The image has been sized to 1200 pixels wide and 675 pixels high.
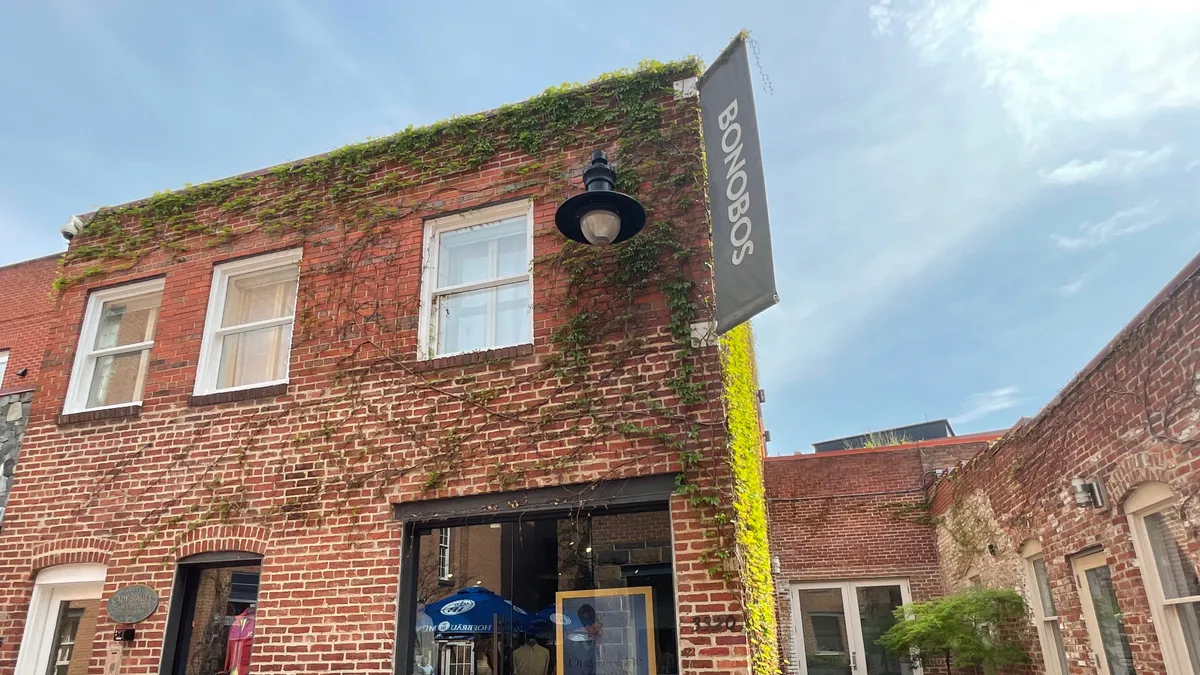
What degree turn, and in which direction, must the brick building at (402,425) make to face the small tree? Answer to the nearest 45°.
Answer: approximately 135° to its left

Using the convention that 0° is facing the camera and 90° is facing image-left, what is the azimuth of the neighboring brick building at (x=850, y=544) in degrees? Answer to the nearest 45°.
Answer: approximately 0°

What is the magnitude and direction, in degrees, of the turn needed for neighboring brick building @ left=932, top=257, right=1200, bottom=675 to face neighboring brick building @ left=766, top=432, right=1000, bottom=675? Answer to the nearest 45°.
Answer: approximately 90° to its right

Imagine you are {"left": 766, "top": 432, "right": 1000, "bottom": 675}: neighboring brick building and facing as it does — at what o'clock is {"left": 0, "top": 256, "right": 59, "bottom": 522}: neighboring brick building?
{"left": 0, "top": 256, "right": 59, "bottom": 522}: neighboring brick building is roughly at 2 o'clock from {"left": 766, "top": 432, "right": 1000, "bottom": 675}: neighboring brick building.

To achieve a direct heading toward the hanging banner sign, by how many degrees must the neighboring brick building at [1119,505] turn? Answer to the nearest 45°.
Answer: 0° — it already faces it

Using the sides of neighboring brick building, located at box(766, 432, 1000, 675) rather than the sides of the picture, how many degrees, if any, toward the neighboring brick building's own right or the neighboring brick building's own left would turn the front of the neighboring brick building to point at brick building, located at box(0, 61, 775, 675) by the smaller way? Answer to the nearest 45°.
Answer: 0° — it already faces it

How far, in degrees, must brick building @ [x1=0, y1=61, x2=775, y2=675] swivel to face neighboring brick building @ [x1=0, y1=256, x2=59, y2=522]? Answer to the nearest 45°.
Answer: approximately 90° to its right

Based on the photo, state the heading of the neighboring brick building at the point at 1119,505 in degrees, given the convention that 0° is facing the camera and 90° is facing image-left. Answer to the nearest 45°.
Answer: approximately 45°
